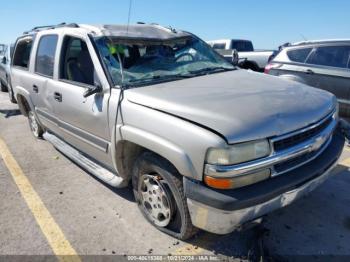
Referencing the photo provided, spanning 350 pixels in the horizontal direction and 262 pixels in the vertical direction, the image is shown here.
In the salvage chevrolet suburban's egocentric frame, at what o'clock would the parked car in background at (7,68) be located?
The parked car in background is roughly at 6 o'clock from the salvage chevrolet suburban.

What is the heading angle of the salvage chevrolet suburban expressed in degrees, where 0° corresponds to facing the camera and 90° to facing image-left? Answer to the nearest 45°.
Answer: approximately 315°

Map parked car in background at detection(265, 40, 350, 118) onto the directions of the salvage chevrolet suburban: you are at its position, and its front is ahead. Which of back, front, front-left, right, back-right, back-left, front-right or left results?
left
